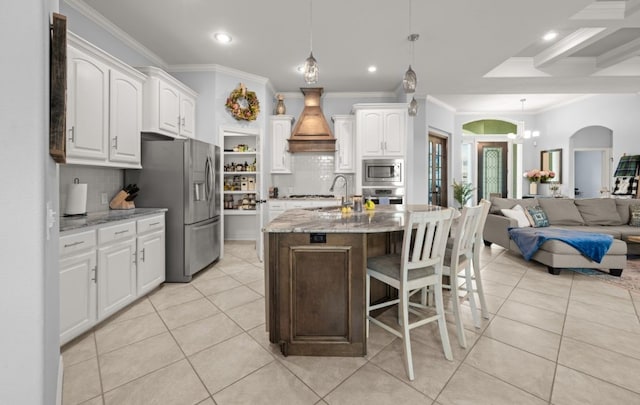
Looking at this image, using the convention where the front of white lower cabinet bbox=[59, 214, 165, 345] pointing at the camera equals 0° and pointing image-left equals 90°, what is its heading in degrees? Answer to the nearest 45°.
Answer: approximately 315°

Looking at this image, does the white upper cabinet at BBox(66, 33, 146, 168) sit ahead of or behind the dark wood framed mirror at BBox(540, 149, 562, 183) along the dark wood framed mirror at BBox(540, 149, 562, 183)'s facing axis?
ahead

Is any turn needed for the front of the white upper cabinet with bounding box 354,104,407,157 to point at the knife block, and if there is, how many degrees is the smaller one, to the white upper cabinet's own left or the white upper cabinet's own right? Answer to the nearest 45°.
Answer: approximately 45° to the white upper cabinet's own right

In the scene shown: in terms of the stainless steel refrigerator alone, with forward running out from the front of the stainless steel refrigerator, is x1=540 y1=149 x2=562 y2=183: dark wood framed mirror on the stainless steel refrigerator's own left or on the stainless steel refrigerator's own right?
on the stainless steel refrigerator's own left

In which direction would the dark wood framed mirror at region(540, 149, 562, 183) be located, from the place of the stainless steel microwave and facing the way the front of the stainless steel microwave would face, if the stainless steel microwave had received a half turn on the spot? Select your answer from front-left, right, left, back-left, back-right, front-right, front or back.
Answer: front-right

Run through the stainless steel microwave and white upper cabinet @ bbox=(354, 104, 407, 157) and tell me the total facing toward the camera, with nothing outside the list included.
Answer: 2

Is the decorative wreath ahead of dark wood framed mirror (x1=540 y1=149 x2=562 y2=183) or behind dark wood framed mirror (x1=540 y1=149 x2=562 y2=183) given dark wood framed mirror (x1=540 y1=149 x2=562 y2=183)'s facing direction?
ahead

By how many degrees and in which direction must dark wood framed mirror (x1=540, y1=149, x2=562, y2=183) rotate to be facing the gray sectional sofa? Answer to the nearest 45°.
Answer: approximately 45° to its left

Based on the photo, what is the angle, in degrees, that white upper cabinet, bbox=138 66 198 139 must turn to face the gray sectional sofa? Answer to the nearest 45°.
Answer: approximately 45° to its left

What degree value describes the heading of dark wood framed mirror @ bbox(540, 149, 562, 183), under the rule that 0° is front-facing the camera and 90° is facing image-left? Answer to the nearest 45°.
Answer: approximately 45°

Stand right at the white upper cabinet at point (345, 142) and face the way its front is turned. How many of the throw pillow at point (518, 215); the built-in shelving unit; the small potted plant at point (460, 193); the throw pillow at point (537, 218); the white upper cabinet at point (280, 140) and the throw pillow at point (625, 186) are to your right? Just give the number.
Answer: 2
